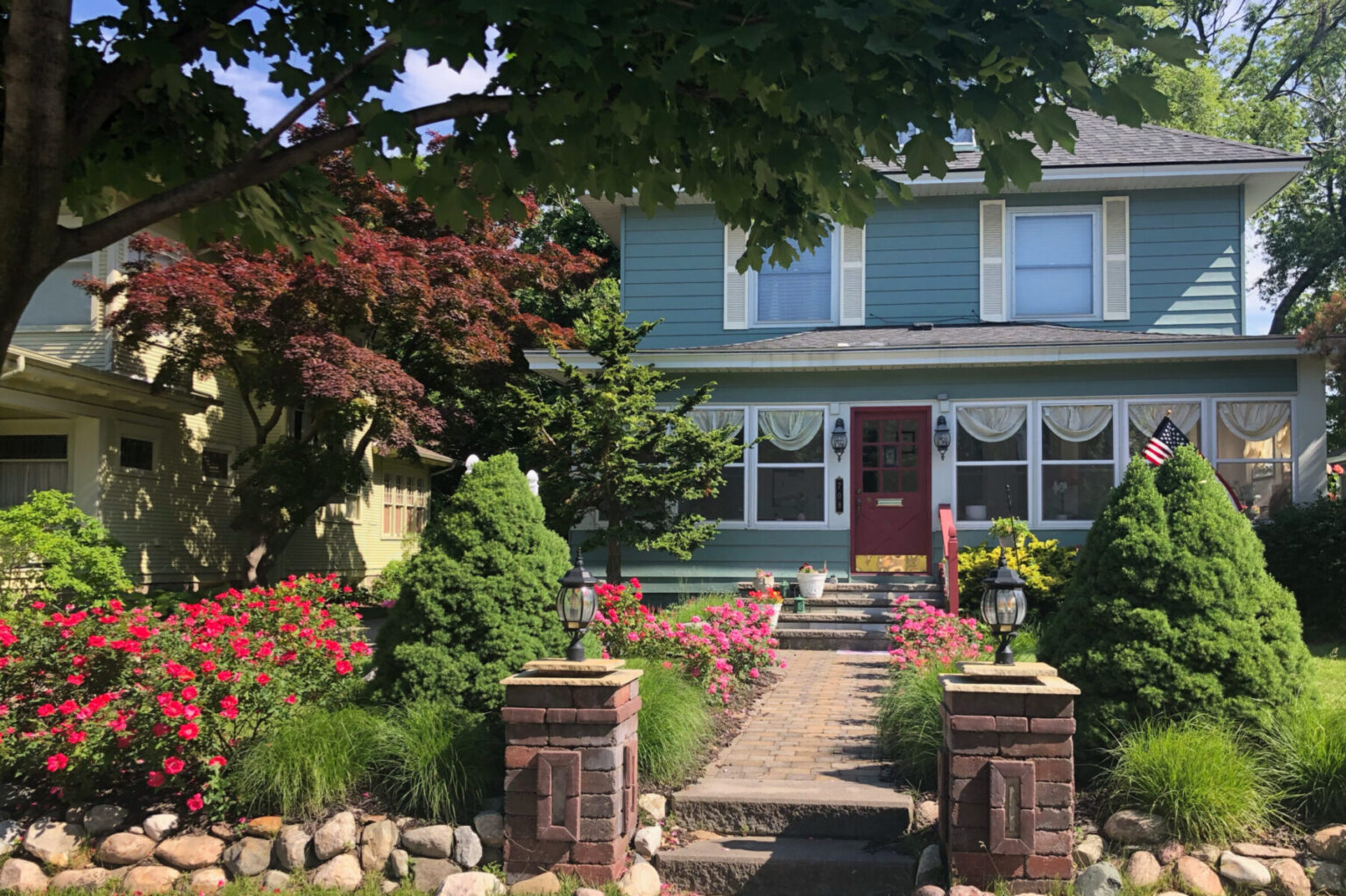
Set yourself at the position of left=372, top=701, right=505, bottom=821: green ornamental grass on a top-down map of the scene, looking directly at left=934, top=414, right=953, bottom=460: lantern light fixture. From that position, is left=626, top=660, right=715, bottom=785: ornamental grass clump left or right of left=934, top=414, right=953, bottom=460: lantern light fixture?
right

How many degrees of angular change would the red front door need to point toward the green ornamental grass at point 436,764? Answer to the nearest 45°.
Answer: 0° — it already faces it

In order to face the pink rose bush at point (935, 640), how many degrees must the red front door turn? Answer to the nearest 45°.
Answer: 0° — it already faces it

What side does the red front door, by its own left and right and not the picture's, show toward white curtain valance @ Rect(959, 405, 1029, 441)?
left

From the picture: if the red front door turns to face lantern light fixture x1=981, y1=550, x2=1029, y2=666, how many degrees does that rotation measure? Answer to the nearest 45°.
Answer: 0° — it already faces it

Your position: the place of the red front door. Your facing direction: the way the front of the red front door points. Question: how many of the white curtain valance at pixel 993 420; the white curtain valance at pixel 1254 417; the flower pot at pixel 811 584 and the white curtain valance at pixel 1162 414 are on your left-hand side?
3

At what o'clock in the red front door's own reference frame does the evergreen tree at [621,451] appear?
The evergreen tree is roughly at 2 o'clock from the red front door.

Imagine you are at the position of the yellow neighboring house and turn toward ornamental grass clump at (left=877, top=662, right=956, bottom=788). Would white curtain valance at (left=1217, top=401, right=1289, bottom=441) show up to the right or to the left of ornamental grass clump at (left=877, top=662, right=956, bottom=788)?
left

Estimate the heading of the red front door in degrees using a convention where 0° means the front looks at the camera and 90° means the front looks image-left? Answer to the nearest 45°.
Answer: approximately 0°

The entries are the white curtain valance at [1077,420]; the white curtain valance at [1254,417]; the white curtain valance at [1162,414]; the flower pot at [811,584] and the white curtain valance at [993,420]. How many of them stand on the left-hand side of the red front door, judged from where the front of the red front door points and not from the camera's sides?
4

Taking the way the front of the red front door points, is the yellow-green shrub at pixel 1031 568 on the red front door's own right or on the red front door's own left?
on the red front door's own left
